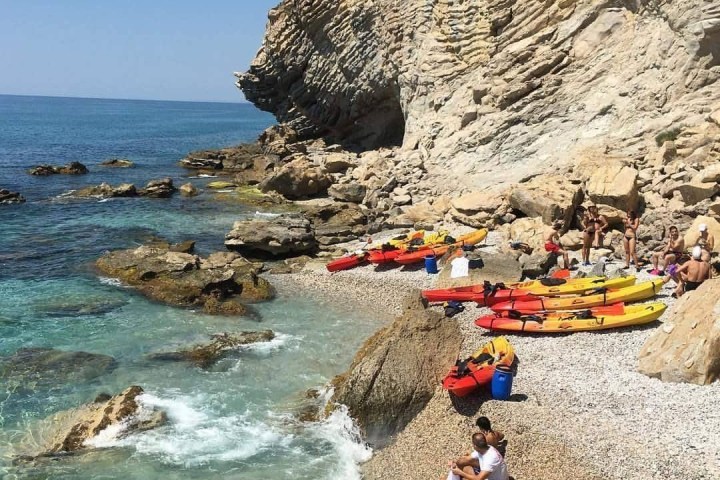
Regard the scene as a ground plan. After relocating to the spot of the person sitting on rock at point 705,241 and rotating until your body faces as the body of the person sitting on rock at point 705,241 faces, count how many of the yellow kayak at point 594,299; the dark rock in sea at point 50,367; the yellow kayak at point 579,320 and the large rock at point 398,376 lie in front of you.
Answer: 4

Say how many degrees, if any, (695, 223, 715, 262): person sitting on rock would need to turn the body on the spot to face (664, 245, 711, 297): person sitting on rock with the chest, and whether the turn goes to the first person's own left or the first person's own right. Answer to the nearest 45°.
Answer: approximately 45° to the first person's own left

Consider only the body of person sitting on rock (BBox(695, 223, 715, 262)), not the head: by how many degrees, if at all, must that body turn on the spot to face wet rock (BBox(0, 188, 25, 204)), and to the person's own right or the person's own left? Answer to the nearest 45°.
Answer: approximately 45° to the person's own right

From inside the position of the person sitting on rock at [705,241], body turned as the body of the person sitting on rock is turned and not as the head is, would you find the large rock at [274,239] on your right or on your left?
on your right

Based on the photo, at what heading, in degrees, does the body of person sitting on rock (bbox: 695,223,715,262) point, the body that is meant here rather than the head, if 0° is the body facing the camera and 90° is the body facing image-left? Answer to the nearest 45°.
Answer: approximately 45°

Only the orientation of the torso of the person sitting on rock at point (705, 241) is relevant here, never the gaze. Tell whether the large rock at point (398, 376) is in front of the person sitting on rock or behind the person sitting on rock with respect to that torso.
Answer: in front

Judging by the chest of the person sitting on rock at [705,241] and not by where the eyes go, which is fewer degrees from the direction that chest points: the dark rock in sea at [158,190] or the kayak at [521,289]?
the kayak

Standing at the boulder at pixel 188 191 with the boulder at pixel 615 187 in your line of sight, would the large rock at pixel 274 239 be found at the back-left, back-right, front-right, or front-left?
front-right

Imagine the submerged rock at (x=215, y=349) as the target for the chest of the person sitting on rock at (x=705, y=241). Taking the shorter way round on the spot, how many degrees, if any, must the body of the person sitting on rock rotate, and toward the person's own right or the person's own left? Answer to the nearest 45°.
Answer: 0° — they already face it

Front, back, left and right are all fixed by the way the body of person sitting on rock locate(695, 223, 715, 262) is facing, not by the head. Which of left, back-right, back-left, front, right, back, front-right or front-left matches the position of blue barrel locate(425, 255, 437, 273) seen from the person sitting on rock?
front-right

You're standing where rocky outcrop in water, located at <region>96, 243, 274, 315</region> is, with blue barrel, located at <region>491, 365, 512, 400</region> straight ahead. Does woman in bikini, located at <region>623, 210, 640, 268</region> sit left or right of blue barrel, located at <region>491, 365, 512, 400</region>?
left

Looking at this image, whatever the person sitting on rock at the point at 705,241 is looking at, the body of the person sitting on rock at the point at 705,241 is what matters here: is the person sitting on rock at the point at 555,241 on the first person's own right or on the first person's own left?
on the first person's own right
